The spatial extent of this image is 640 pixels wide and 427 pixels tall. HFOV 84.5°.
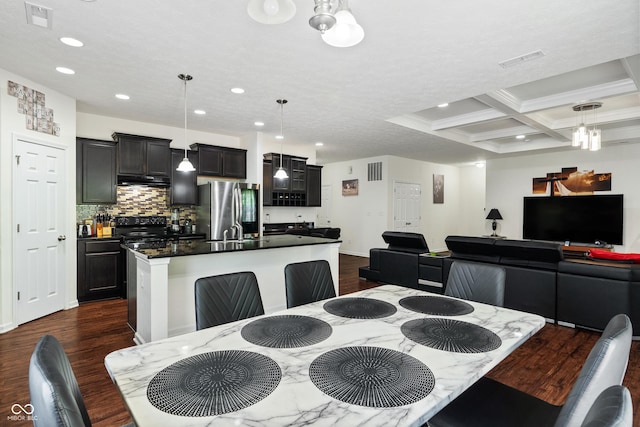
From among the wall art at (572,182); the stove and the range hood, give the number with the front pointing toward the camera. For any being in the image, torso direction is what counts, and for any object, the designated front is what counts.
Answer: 3

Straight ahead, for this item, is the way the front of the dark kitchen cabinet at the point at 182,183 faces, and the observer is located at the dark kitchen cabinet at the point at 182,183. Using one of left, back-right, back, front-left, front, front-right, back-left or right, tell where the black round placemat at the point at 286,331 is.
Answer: front

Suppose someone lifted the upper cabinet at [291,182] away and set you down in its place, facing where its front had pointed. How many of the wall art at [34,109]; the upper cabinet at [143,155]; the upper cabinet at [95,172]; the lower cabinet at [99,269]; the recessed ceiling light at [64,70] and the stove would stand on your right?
6

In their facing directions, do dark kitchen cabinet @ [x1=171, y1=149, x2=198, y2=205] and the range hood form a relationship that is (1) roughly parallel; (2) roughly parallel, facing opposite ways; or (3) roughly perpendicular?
roughly parallel

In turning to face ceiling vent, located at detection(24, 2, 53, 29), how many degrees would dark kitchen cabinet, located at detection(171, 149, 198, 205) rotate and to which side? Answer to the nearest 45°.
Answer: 0° — it already faces it

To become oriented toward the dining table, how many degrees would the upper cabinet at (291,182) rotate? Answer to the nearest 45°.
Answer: approximately 45° to its right

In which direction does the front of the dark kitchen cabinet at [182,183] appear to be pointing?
toward the camera

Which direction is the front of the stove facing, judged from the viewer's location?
facing the viewer

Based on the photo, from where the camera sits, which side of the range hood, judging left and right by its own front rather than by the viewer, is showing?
front

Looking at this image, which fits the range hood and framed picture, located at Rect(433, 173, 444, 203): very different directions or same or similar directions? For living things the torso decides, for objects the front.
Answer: same or similar directions

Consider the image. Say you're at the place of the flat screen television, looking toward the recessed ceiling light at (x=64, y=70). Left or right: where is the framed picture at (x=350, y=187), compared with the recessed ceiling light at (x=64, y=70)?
right

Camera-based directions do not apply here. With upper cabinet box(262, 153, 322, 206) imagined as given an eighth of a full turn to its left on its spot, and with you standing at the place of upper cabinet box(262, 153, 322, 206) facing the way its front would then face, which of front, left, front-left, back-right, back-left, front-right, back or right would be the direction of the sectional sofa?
front-right

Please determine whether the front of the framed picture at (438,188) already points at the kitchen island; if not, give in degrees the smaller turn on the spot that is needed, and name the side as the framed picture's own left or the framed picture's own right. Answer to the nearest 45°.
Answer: approximately 45° to the framed picture's own right

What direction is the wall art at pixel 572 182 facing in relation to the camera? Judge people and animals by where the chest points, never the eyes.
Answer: toward the camera

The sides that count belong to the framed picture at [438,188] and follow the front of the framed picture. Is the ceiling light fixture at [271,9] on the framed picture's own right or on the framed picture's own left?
on the framed picture's own right
